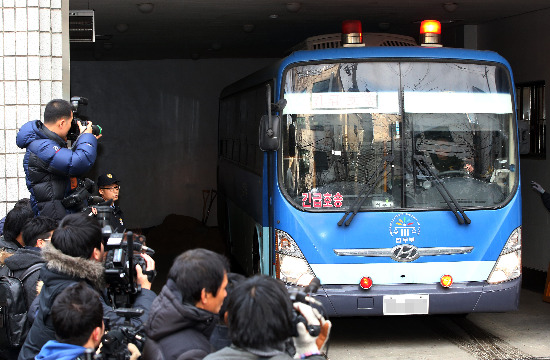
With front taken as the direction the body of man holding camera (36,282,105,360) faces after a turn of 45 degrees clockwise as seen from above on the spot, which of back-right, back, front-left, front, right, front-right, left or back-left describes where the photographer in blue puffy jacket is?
left

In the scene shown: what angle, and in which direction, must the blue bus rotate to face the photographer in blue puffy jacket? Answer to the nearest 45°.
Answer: approximately 45° to its right

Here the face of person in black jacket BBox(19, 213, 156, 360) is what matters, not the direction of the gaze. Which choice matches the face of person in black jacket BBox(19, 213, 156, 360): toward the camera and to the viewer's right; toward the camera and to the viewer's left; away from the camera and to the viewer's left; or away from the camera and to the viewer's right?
away from the camera and to the viewer's right

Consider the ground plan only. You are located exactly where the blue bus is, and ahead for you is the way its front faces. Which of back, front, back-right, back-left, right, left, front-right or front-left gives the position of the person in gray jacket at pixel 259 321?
front

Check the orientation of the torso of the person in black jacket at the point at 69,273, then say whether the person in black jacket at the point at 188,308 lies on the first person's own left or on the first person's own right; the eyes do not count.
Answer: on the first person's own right

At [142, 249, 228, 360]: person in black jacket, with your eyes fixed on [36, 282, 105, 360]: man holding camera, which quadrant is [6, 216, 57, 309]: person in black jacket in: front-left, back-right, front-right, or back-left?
front-right

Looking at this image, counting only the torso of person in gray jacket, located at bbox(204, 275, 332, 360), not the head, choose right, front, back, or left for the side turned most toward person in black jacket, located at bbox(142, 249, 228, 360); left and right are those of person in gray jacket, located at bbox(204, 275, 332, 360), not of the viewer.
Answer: left

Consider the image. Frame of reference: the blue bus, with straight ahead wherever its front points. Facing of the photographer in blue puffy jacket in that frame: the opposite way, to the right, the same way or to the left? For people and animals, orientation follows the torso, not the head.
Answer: to the left

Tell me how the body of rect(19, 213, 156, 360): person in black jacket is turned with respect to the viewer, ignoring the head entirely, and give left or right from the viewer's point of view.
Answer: facing away from the viewer and to the right of the viewer

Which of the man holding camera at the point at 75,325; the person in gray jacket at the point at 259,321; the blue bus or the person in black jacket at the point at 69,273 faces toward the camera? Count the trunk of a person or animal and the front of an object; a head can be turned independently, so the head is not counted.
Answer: the blue bus

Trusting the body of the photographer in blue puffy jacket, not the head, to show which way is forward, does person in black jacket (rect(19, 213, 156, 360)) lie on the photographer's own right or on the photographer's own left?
on the photographer's own right

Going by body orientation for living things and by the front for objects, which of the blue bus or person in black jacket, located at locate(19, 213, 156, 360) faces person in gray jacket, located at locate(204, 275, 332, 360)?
the blue bus

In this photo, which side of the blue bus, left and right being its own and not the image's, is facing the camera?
front

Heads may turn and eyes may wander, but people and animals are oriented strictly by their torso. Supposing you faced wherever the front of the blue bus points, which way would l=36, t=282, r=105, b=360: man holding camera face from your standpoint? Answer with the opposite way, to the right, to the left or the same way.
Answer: the opposite way

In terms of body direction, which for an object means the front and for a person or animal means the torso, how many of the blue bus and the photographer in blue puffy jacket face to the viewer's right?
1

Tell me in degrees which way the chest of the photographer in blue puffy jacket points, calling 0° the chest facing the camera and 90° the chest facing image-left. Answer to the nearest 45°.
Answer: approximately 270°
